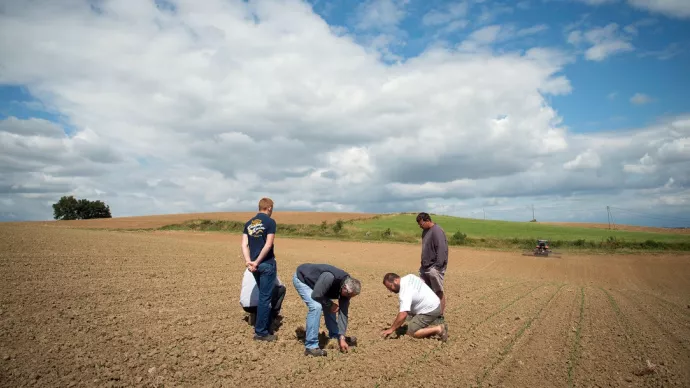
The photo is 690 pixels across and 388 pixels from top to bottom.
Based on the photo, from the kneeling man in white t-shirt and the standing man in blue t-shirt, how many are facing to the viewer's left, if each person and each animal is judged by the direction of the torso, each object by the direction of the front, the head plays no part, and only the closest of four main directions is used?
1

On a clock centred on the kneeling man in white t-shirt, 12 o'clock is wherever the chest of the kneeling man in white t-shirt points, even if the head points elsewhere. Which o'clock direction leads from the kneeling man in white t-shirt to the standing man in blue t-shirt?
The standing man in blue t-shirt is roughly at 11 o'clock from the kneeling man in white t-shirt.

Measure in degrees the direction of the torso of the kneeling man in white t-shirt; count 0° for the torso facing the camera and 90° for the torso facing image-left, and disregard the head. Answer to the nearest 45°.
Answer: approximately 90°

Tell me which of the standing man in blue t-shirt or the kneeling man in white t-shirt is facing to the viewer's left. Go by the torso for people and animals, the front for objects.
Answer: the kneeling man in white t-shirt

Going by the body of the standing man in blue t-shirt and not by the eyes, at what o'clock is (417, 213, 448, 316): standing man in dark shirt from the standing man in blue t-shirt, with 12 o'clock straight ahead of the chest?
The standing man in dark shirt is roughly at 1 o'clock from the standing man in blue t-shirt.
